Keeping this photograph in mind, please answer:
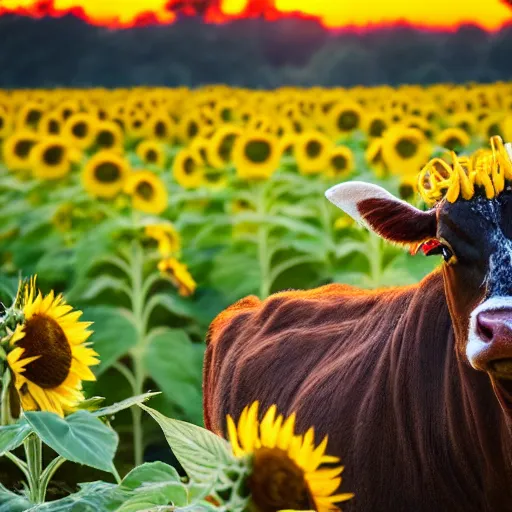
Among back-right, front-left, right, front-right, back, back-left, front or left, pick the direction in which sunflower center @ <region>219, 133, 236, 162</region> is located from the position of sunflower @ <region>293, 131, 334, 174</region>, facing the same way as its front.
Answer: back-right

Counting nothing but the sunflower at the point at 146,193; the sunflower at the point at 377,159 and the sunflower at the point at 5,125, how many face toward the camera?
3

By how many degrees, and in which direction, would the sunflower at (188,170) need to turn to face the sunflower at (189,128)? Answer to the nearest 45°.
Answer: approximately 180°

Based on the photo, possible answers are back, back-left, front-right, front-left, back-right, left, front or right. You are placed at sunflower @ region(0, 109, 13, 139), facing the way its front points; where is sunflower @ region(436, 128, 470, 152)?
front-left

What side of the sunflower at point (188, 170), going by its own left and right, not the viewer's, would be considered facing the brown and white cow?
front

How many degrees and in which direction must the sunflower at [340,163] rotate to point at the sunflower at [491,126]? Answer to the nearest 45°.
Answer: approximately 135° to its left

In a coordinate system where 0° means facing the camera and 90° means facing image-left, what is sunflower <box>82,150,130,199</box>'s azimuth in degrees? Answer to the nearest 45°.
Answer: approximately 0°

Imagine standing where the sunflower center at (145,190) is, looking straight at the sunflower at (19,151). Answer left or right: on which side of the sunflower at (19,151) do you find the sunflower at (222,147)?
right

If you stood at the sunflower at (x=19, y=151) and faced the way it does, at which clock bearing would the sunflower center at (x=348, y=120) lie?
The sunflower center is roughly at 8 o'clock from the sunflower.
